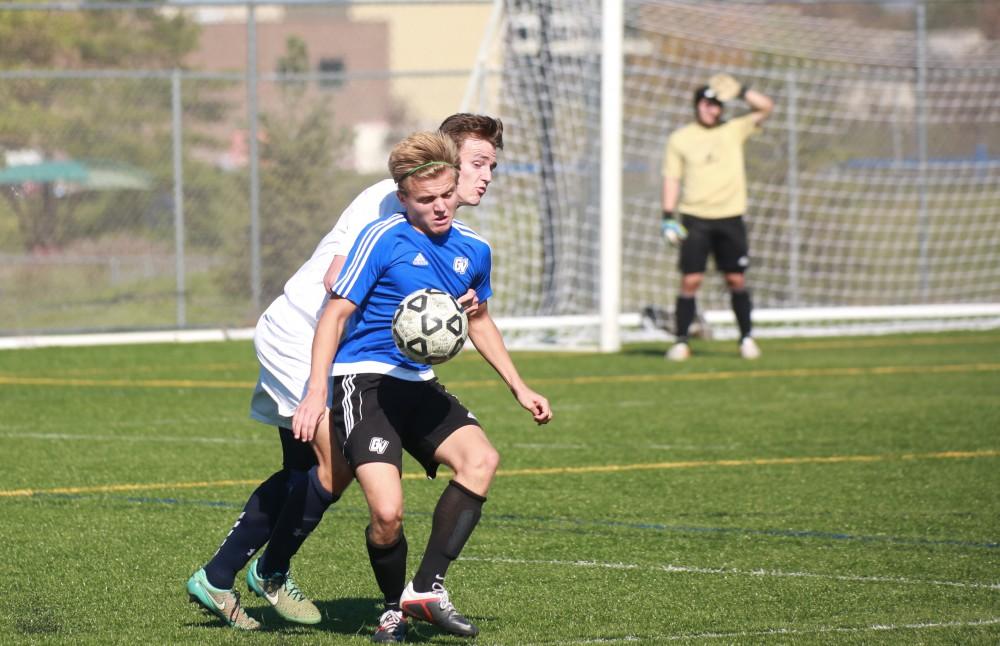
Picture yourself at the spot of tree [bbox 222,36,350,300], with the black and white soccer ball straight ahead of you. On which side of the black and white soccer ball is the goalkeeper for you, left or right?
left

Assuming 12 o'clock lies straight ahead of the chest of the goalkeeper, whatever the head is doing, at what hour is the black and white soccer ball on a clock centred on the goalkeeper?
The black and white soccer ball is roughly at 12 o'clock from the goalkeeper.

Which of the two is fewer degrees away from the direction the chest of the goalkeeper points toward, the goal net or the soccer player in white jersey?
the soccer player in white jersey

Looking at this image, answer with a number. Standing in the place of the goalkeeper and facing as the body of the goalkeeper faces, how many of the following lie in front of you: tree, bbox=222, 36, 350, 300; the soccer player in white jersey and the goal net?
1

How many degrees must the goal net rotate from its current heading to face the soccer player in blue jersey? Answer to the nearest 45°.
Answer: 0° — it already faces them

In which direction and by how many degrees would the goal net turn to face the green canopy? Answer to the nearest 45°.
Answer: approximately 90° to its right

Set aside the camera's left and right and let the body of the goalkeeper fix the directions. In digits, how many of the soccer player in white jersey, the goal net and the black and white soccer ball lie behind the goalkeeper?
1

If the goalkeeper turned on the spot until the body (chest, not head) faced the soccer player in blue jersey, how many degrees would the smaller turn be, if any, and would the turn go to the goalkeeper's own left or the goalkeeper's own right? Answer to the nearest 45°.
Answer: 0° — they already face them

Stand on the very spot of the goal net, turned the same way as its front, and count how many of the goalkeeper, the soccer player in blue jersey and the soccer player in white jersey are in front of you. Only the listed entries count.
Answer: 3

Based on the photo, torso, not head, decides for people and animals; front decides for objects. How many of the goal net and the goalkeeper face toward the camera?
2

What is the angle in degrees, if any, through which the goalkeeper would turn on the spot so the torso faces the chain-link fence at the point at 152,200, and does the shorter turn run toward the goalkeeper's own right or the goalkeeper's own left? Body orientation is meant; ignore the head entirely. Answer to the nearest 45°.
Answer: approximately 135° to the goalkeeper's own right

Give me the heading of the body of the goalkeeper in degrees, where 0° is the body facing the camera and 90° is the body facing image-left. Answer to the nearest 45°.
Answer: approximately 0°

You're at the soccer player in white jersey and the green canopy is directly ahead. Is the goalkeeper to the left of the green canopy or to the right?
right
